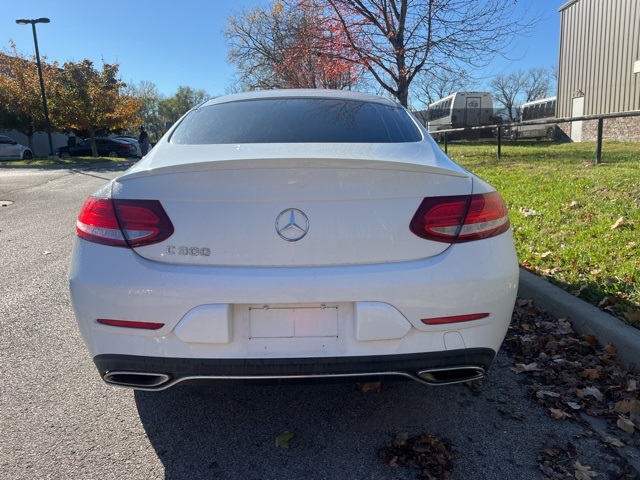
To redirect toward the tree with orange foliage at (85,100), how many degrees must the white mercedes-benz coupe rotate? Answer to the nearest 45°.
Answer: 0° — it already faces it

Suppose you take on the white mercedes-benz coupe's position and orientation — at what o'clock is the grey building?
The grey building is roughly at 1 o'clock from the white mercedes-benz coupe.

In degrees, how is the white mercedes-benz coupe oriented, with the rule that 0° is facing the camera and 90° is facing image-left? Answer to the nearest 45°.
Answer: approximately 180°

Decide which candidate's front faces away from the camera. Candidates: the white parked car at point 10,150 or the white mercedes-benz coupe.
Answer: the white mercedes-benz coupe
